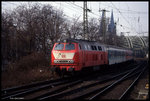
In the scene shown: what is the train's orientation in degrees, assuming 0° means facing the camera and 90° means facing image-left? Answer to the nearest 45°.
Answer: approximately 45°
